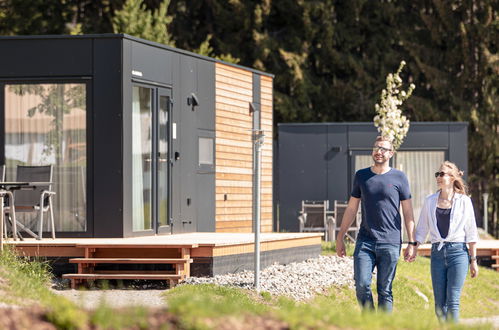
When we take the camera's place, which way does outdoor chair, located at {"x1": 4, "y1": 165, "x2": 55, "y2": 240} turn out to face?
facing the viewer and to the left of the viewer

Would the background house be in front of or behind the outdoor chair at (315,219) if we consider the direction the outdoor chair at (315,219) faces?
behind

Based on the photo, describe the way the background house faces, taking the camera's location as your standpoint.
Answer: facing the viewer

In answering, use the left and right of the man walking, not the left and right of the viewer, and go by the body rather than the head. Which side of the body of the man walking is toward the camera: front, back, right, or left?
front

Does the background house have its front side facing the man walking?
yes

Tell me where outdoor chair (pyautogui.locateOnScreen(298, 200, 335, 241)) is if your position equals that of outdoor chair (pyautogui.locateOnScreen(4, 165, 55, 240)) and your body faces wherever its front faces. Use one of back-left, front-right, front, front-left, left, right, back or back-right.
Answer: back

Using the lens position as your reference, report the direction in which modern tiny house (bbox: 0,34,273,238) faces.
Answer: facing the viewer and to the right of the viewer

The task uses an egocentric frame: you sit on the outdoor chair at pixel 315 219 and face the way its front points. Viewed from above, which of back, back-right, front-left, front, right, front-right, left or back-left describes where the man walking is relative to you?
front

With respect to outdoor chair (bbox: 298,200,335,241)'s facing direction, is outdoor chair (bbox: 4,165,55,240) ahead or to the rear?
ahead

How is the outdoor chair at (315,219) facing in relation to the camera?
toward the camera

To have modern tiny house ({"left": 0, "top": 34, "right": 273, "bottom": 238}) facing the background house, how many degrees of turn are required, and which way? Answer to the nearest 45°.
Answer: approximately 90° to its left

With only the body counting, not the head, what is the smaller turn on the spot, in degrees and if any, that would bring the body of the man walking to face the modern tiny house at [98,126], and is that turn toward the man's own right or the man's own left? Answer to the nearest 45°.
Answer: approximately 135° to the man's own right

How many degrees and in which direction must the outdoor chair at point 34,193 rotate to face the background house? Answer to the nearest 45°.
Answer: approximately 180°

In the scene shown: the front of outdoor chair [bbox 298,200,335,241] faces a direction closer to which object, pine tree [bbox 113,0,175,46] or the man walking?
the man walking
